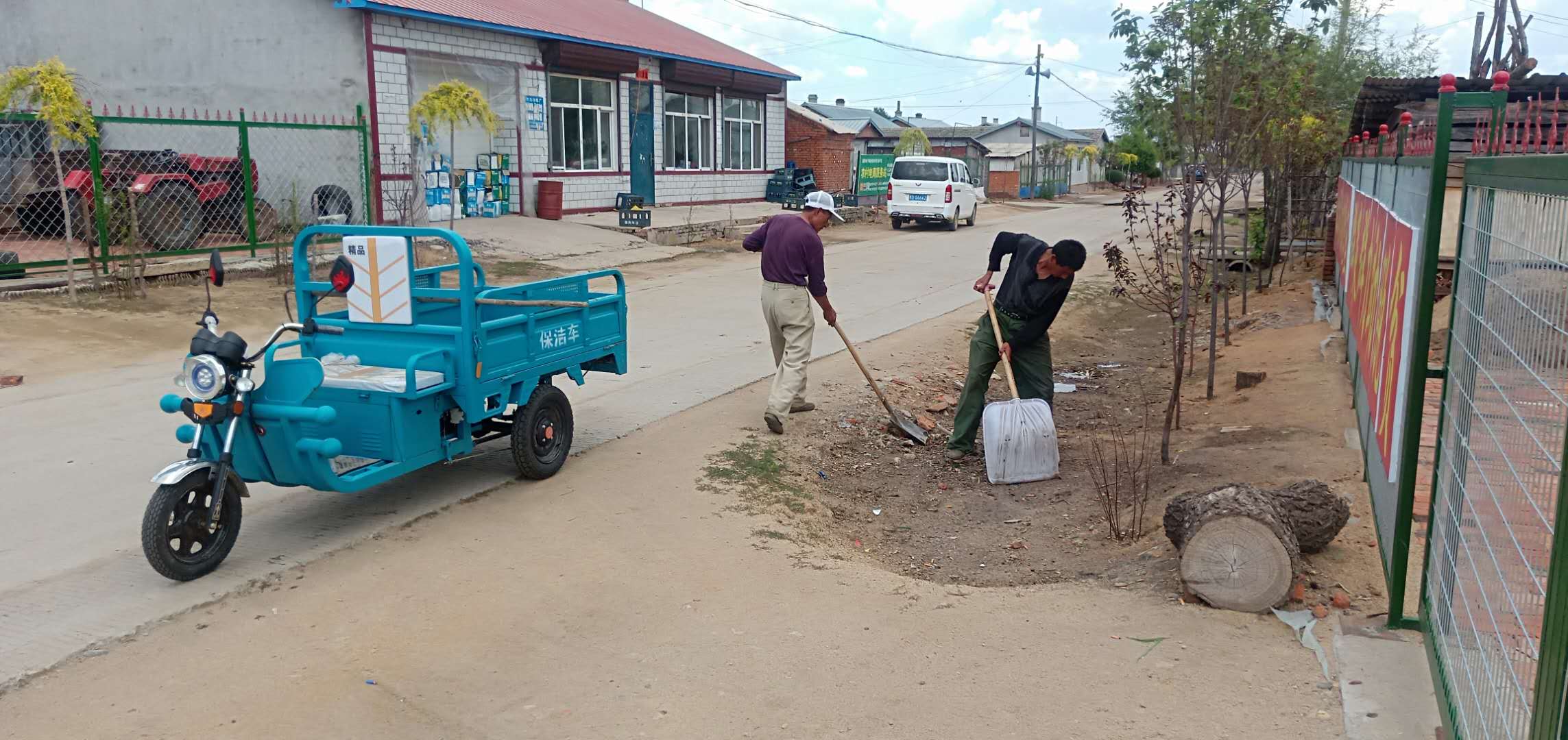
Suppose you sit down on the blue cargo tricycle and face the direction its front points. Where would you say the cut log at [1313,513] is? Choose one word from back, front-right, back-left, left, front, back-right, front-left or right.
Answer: left

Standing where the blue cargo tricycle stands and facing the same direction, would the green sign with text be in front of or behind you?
behind

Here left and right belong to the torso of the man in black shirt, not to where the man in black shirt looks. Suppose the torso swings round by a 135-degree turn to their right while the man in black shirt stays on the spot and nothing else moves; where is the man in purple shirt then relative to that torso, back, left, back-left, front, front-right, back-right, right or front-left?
front-left

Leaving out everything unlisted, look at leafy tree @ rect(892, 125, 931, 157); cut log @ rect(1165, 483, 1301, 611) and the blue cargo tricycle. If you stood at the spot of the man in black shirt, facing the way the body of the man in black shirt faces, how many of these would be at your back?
1

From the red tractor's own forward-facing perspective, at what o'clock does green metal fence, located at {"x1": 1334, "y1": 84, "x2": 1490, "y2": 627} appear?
The green metal fence is roughly at 4 o'clock from the red tractor.

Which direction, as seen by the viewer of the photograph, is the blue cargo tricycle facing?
facing the viewer and to the left of the viewer

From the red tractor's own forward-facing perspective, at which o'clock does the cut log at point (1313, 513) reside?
The cut log is roughly at 4 o'clock from the red tractor.

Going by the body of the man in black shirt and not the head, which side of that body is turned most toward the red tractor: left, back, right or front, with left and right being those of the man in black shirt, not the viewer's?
right

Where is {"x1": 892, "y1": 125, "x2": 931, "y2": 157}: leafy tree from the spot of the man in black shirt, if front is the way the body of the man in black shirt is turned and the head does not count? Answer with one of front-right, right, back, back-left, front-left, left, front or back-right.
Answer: back

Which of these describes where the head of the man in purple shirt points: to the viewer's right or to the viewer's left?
to the viewer's right

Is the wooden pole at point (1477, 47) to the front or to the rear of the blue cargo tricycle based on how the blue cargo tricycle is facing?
to the rear

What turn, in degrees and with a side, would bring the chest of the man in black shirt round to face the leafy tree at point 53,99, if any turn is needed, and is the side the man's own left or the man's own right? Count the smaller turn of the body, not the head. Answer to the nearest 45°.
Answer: approximately 90° to the man's own right
